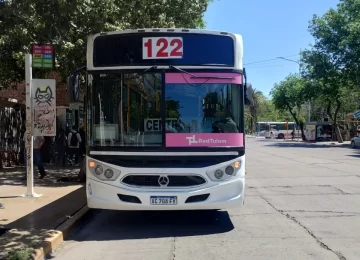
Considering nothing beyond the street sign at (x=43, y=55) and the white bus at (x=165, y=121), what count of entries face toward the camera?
2

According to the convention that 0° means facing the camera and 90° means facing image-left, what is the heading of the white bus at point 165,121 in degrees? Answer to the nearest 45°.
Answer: approximately 0°

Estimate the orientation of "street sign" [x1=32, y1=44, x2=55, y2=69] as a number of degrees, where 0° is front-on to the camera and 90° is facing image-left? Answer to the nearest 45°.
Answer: approximately 0°

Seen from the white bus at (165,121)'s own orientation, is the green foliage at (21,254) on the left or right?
on its right
